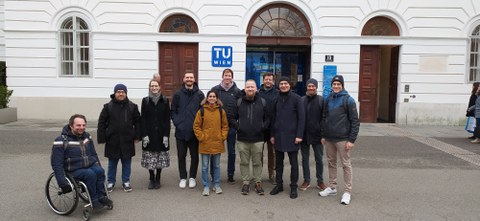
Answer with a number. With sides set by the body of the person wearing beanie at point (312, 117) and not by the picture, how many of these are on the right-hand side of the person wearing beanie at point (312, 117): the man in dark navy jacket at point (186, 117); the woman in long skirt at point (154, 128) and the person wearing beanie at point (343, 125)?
2

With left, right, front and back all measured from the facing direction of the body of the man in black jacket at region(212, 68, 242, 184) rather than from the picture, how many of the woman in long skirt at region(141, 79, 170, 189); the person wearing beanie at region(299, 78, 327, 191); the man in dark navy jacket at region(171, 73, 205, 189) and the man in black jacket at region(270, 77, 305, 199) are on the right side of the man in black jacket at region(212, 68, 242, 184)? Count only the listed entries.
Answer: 2

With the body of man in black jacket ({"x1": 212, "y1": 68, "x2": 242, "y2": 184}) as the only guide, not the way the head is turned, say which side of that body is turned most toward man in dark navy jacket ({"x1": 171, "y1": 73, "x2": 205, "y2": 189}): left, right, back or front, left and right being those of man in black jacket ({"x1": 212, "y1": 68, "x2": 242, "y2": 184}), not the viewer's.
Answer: right

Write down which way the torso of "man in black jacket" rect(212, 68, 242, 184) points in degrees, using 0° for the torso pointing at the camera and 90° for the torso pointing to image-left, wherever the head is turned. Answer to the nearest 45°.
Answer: approximately 0°

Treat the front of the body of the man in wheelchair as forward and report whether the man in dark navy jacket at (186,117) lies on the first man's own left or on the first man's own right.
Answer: on the first man's own left

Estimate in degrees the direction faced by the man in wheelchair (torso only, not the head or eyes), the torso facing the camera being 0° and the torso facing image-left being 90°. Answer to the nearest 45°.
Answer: approximately 315°

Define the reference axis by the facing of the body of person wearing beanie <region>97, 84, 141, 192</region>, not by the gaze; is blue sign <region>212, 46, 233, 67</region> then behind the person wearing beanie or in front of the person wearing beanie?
behind

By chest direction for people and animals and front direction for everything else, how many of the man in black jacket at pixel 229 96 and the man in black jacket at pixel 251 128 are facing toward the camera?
2

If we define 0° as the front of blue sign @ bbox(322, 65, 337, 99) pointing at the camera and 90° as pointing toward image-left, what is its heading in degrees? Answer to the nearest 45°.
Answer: approximately 0°

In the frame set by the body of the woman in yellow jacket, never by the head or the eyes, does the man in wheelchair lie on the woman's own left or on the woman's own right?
on the woman's own right

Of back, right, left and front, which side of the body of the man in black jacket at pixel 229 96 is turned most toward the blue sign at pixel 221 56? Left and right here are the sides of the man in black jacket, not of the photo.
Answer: back
